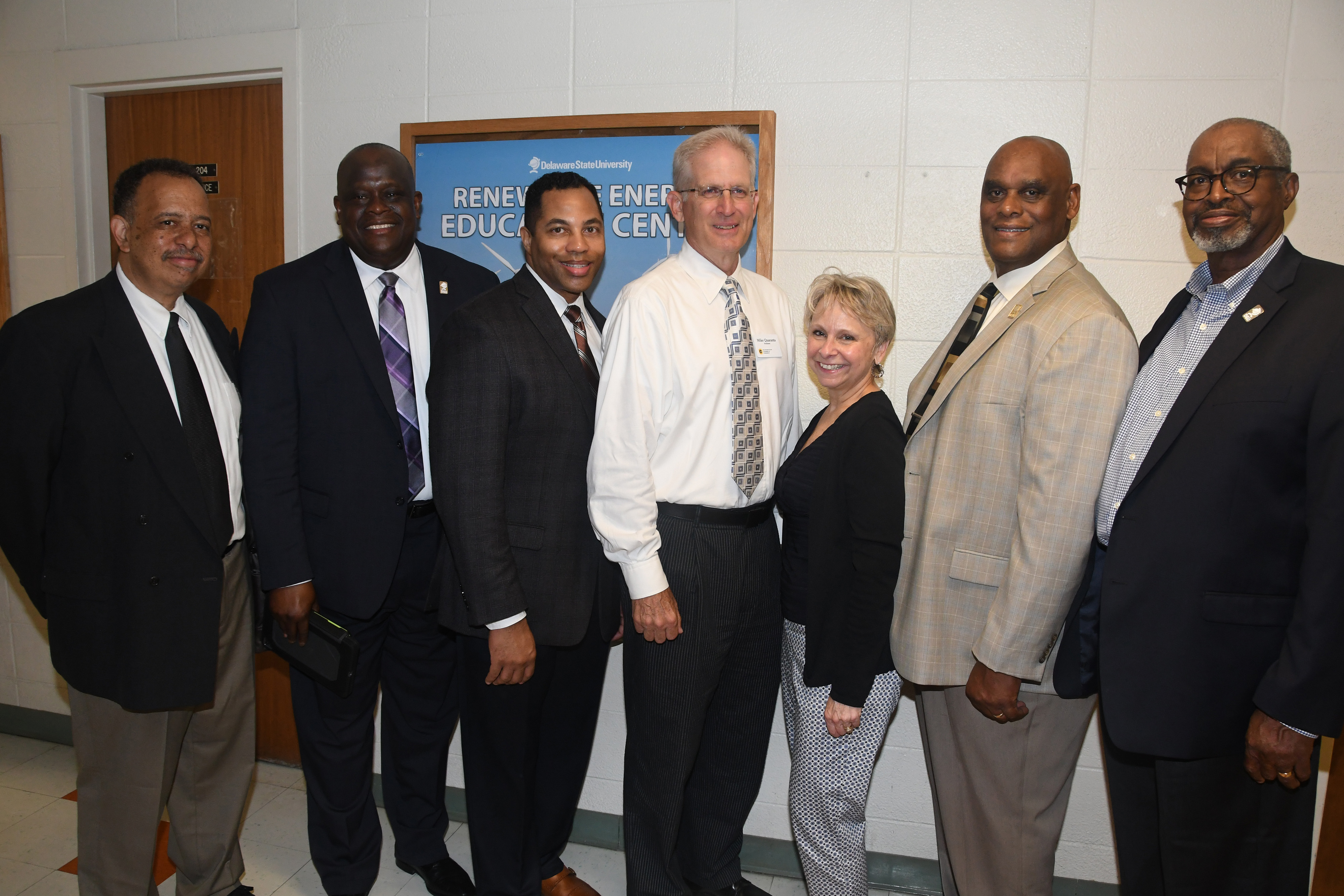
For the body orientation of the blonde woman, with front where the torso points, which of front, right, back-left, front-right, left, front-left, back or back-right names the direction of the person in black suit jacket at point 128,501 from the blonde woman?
front-right

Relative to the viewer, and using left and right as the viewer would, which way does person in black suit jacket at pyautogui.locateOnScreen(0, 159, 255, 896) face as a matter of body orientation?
facing the viewer and to the right of the viewer

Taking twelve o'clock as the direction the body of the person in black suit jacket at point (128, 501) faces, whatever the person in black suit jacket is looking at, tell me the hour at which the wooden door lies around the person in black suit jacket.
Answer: The wooden door is roughly at 8 o'clock from the person in black suit jacket.

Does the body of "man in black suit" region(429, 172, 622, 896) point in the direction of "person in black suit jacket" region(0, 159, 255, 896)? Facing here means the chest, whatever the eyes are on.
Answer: no

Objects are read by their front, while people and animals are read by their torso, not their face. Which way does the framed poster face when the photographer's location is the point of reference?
facing the viewer

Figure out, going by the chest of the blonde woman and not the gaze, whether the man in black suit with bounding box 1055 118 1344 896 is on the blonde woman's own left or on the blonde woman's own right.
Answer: on the blonde woman's own left

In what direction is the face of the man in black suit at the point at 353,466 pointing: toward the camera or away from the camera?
toward the camera

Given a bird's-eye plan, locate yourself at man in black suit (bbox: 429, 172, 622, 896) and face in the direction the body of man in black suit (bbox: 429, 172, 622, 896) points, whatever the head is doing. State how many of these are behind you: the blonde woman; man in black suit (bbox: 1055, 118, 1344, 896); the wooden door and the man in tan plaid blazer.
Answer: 1
